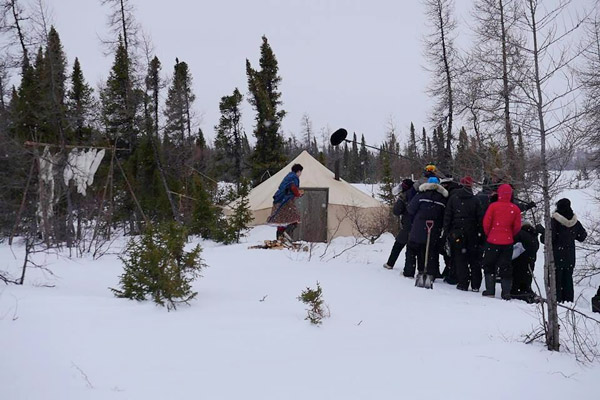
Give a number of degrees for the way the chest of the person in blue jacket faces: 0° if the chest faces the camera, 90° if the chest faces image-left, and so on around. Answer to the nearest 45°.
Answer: approximately 270°

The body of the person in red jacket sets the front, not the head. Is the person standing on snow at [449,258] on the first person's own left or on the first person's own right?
on the first person's own left

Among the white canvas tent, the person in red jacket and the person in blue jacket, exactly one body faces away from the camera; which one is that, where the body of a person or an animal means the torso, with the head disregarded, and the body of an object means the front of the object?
the person in red jacket

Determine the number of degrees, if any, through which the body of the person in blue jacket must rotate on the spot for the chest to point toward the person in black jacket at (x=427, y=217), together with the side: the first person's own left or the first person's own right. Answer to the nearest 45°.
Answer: approximately 45° to the first person's own right

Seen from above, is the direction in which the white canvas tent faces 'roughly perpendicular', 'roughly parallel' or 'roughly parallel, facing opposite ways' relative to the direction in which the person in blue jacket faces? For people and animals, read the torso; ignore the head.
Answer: roughly perpendicular

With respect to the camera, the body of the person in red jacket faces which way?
away from the camera

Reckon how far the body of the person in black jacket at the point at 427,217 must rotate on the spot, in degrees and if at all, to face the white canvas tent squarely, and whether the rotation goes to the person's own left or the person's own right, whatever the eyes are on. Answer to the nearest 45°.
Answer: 0° — they already face it

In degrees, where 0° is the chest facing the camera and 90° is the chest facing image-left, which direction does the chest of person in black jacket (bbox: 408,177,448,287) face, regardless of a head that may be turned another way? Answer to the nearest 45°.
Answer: approximately 180°
